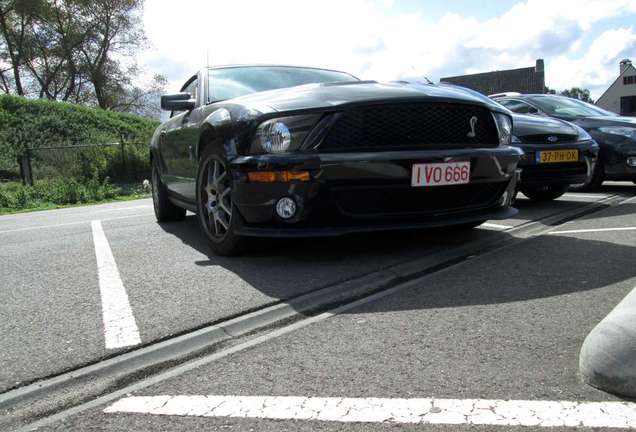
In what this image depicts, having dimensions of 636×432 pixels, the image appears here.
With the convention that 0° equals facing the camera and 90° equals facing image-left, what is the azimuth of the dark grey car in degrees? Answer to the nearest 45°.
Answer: approximately 315°

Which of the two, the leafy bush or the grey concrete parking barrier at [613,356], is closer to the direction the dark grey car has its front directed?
the grey concrete parking barrier

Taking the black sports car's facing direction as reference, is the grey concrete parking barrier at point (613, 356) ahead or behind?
ahead

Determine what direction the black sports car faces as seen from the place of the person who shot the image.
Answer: facing the viewer and to the right of the viewer

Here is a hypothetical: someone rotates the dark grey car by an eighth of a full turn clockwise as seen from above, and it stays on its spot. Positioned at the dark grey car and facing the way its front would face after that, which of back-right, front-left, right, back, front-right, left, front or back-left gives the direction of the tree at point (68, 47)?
back-right

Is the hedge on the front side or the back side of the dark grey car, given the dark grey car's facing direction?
on the back side

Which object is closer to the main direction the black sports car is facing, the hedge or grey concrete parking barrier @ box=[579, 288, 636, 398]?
the grey concrete parking barrier
